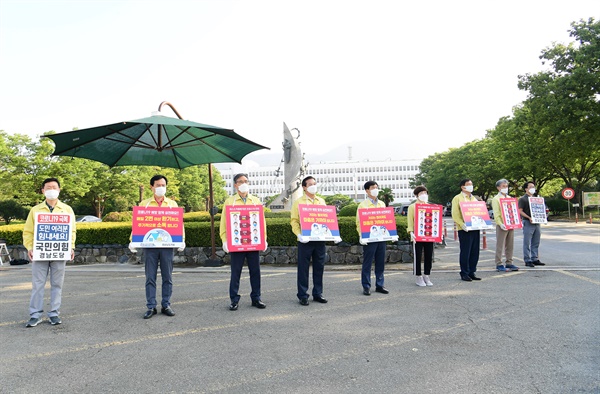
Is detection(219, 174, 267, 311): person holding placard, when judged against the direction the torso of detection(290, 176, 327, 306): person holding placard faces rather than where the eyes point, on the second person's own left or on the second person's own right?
on the second person's own right

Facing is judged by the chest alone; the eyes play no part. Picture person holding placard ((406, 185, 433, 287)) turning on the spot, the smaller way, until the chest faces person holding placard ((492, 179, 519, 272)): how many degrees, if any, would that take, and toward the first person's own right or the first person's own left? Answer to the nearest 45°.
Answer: approximately 90° to the first person's own left

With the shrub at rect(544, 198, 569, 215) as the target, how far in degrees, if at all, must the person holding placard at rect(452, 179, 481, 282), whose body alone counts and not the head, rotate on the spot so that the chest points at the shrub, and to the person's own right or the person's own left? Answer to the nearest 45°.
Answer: approximately 135° to the person's own left

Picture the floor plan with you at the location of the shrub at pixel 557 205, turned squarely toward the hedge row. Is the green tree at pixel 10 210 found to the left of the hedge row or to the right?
right

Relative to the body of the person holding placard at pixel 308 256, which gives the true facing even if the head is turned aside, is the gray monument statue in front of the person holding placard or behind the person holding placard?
behind

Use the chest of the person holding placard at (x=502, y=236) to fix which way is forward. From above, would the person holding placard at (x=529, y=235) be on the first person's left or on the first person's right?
on the first person's left

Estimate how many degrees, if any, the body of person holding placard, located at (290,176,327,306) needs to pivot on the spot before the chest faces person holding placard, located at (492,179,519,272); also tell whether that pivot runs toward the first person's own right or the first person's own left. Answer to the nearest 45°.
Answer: approximately 90° to the first person's own left

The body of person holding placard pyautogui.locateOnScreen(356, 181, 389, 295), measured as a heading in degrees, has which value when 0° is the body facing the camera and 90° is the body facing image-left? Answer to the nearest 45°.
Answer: approximately 315°

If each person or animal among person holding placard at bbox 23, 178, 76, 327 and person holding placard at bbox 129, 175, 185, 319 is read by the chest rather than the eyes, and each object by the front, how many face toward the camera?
2

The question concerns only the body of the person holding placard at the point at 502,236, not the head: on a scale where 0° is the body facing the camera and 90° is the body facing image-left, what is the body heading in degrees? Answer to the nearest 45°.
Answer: approximately 315°

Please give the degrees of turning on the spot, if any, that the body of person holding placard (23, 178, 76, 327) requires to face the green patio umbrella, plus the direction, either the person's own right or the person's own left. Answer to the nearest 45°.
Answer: approximately 135° to the person's own left
